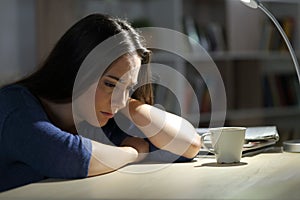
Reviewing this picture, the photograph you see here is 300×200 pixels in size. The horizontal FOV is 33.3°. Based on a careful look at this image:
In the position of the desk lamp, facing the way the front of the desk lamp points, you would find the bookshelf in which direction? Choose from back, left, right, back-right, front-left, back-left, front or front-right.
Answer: right

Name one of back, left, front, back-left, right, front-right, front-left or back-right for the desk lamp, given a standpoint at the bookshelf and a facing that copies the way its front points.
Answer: front

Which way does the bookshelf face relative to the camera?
toward the camera

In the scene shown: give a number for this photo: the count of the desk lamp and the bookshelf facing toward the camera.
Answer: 1

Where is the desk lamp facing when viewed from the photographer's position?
facing to the left of the viewer

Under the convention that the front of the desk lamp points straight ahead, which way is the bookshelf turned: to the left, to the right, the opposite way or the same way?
to the left

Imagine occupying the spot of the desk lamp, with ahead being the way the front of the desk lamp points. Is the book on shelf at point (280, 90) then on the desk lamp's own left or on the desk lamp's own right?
on the desk lamp's own right

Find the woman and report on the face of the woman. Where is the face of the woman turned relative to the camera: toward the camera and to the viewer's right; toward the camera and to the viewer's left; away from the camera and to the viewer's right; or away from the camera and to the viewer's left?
toward the camera and to the viewer's right

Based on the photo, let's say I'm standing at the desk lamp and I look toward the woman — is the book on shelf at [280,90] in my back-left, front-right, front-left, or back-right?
back-right

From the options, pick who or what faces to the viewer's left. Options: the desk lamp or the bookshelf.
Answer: the desk lamp

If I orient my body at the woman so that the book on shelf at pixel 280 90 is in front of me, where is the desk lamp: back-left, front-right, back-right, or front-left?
front-right

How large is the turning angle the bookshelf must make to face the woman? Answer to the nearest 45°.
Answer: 0° — it already faces them

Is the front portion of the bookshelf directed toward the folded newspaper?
yes
